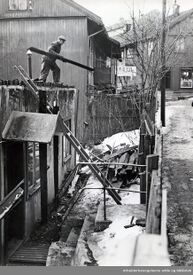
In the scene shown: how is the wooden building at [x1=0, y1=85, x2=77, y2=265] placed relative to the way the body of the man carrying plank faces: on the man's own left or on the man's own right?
on the man's own right

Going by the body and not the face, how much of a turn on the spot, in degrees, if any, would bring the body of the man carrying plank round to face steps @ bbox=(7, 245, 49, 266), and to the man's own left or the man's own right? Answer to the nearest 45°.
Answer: approximately 90° to the man's own right

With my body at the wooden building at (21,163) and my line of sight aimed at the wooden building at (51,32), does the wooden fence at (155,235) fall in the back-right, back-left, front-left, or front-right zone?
back-right

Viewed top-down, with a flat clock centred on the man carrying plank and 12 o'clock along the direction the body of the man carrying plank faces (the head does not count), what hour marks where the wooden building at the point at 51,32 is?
The wooden building is roughly at 9 o'clock from the man carrying plank.

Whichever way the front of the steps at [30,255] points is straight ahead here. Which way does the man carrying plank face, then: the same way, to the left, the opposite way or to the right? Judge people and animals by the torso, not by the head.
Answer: to the left

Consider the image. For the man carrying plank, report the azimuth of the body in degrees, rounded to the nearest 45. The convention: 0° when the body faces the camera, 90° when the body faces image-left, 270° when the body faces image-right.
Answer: approximately 270°

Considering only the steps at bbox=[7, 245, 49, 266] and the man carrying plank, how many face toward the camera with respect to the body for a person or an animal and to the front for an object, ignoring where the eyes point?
1
